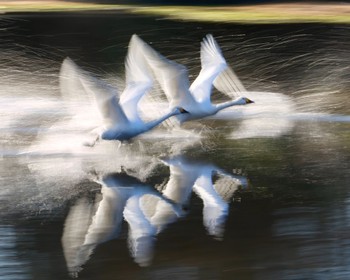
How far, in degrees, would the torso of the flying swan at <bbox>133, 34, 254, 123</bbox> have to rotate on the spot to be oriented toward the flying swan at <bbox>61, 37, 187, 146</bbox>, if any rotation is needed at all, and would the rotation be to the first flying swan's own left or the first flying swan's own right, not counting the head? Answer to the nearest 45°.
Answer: approximately 135° to the first flying swan's own right

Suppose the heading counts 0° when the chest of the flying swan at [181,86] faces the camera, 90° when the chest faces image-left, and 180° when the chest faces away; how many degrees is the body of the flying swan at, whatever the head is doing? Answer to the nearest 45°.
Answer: approximately 270°
